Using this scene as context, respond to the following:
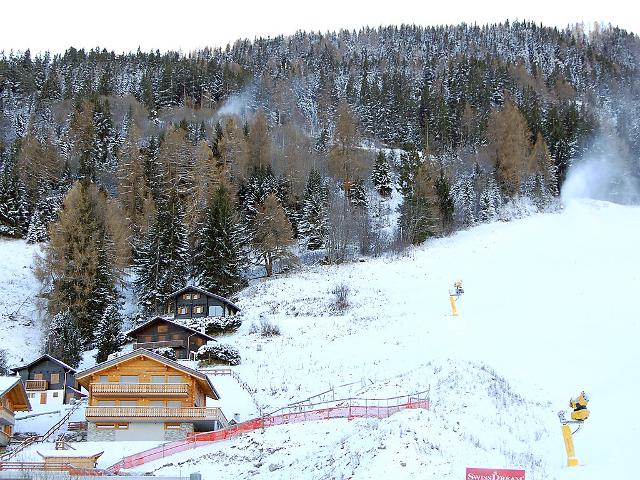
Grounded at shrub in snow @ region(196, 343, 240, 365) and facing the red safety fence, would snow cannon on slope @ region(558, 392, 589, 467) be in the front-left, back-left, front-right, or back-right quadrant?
front-left

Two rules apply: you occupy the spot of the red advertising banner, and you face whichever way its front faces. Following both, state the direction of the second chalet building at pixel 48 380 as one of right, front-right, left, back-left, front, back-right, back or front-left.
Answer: back-right

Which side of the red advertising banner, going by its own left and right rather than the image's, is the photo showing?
front

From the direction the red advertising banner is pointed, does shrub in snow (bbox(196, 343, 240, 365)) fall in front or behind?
behind

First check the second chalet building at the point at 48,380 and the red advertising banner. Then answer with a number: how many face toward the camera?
2

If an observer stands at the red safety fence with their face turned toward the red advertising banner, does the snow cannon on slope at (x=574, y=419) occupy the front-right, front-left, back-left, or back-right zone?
front-left

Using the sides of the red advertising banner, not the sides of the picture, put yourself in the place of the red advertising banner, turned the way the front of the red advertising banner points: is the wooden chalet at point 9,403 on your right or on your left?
on your right

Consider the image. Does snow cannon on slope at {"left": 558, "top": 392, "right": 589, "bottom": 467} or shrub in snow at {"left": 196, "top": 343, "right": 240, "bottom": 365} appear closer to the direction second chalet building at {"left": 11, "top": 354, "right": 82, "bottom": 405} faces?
the snow cannon on slope
